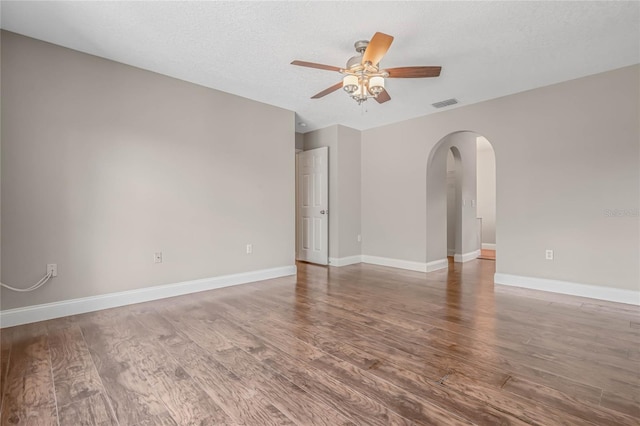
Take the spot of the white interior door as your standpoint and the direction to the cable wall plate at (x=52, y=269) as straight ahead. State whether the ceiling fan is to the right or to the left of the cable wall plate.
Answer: left

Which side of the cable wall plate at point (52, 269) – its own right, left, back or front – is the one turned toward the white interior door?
left

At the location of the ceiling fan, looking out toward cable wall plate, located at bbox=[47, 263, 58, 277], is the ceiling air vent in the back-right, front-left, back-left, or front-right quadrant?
back-right

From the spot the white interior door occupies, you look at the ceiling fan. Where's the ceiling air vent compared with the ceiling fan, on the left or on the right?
left

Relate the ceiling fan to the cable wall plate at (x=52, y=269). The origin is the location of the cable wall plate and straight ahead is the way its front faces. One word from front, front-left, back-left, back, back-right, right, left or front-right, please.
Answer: front-left

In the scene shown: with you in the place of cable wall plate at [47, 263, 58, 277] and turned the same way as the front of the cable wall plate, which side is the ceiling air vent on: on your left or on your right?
on your left

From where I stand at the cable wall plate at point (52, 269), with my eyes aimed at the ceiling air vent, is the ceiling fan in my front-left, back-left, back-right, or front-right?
front-right

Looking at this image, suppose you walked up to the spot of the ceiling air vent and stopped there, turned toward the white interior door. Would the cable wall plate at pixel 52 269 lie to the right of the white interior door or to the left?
left

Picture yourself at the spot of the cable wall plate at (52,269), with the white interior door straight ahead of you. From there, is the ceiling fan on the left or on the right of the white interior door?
right

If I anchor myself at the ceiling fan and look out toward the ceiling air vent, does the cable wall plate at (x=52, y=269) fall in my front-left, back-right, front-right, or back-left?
back-left

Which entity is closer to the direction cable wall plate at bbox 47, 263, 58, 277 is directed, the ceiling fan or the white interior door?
the ceiling fan
